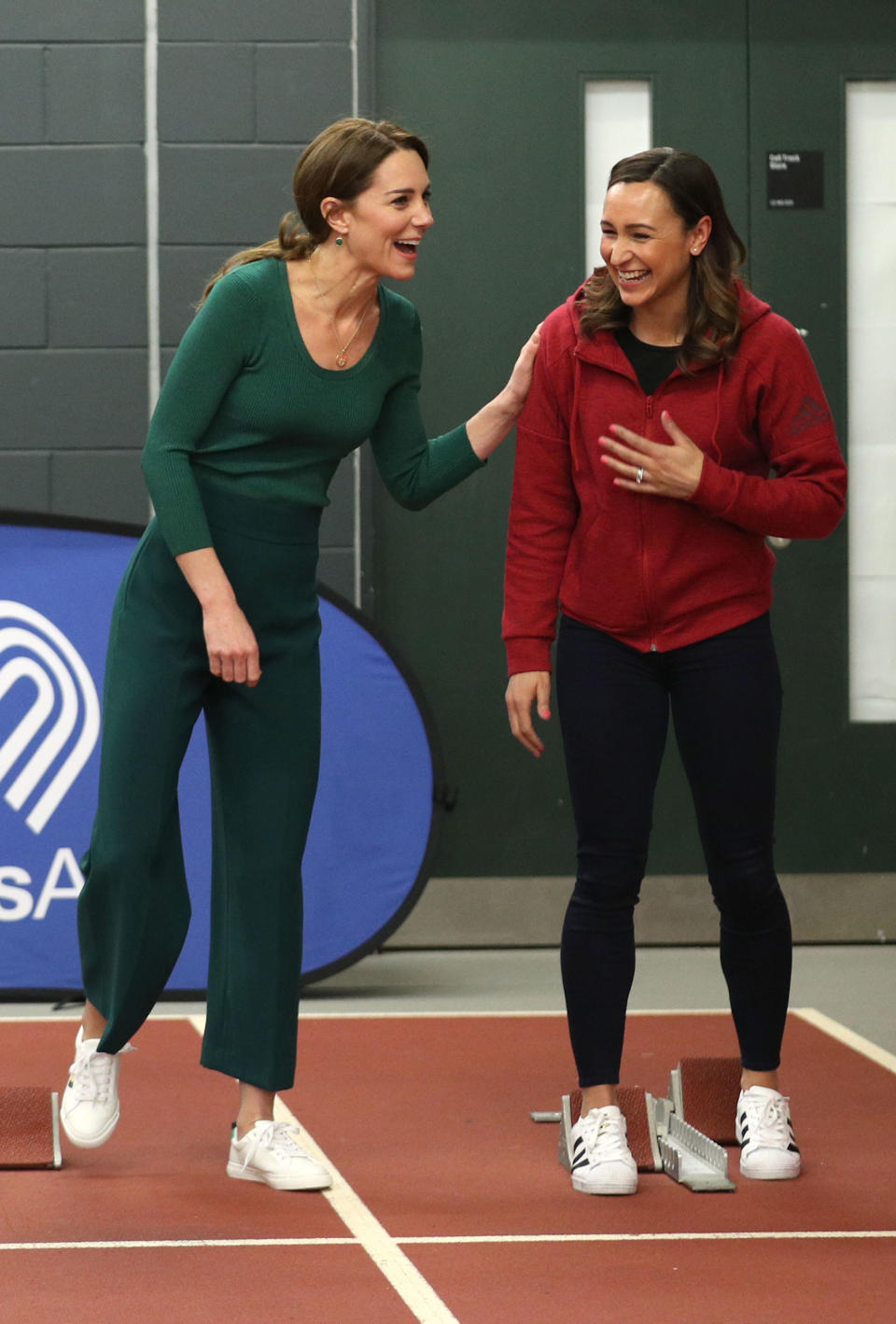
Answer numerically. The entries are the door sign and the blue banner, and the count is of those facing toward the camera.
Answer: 2

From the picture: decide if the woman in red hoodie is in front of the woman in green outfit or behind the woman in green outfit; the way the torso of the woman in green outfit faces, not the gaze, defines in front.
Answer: in front

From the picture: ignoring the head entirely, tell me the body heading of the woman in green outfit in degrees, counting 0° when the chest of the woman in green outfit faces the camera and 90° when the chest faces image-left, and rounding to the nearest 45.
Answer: approximately 315°

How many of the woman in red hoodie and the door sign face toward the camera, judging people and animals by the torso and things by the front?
2

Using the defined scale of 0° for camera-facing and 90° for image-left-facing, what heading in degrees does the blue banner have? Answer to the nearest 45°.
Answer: approximately 0°

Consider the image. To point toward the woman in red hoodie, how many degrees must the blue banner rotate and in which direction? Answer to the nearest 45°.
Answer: approximately 45° to its left

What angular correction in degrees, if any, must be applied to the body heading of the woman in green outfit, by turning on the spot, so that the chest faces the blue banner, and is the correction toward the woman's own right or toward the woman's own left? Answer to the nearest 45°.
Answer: approximately 135° to the woman's own left

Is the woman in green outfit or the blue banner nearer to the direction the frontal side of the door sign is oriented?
the woman in green outfit
